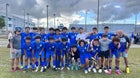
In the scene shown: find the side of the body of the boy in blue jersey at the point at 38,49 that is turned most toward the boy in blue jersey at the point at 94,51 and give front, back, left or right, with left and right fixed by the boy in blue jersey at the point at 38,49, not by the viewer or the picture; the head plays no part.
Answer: left

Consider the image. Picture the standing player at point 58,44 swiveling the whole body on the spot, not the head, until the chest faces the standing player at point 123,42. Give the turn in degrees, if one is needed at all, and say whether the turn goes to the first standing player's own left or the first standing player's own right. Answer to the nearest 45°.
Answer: approximately 90° to the first standing player's own left

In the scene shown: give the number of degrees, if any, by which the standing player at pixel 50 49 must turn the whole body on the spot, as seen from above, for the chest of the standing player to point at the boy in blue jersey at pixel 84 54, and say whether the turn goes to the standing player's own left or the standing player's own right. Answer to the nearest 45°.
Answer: approximately 90° to the standing player's own left

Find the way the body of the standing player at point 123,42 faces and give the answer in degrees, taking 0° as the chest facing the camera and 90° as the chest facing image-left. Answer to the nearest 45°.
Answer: approximately 45°

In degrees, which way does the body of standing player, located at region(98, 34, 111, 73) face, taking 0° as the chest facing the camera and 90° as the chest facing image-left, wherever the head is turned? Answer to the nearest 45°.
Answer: approximately 0°

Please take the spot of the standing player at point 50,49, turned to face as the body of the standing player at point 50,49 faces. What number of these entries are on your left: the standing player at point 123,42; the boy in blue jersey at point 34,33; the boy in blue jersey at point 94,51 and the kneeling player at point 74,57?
3

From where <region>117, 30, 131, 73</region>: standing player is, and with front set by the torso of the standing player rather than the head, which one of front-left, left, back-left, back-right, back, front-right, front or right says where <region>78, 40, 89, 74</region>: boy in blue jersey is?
front-right
